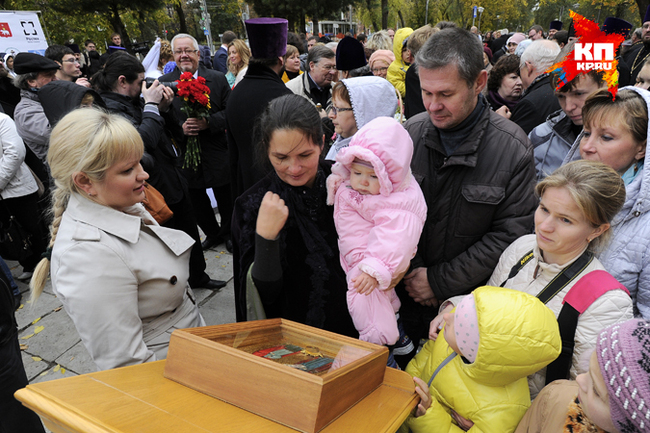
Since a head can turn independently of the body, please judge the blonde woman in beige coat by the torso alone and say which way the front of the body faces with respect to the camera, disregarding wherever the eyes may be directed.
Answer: to the viewer's right

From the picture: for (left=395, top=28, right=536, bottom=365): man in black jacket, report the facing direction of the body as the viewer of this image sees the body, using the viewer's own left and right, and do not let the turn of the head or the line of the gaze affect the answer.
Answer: facing the viewer and to the left of the viewer

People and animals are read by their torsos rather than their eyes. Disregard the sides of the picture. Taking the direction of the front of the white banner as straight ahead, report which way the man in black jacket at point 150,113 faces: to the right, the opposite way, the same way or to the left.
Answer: to the left

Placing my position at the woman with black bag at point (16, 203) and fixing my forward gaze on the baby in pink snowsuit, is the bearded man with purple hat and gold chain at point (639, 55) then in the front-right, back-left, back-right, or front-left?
front-left

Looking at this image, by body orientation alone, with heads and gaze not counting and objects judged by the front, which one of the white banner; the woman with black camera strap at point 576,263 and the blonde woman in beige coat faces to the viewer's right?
the blonde woman in beige coat

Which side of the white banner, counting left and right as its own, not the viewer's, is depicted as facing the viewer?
front

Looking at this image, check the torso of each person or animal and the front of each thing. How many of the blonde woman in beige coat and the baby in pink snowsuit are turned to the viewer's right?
1

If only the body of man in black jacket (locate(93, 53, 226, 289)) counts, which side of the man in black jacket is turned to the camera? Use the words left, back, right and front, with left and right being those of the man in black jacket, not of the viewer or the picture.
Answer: right

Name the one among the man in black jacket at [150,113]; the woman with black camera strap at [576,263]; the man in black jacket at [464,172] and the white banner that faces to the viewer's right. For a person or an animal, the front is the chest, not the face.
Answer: the man in black jacket at [150,113]

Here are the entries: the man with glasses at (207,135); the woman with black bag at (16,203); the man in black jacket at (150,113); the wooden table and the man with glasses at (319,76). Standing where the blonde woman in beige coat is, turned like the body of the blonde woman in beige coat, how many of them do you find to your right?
1

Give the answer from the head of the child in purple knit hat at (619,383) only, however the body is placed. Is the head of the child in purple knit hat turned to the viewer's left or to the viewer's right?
to the viewer's left

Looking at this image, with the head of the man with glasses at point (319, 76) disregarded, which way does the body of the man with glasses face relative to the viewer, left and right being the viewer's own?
facing the viewer and to the right of the viewer

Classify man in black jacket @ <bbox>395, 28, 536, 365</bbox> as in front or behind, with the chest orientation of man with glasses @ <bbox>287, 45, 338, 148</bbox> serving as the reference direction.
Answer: in front

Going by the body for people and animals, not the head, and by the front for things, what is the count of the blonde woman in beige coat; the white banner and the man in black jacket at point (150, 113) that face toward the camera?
1

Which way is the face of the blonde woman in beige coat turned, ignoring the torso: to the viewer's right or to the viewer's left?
to the viewer's right
